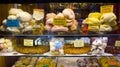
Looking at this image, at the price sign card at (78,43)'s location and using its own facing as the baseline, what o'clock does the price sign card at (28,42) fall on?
the price sign card at (28,42) is roughly at 3 o'clock from the price sign card at (78,43).

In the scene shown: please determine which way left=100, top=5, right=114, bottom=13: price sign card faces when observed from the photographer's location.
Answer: facing the viewer

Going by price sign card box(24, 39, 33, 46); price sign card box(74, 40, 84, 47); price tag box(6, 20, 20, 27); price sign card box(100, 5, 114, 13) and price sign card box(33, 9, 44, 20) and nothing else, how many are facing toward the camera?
5

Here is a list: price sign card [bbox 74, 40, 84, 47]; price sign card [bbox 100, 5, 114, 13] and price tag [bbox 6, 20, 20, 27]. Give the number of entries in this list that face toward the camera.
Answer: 3

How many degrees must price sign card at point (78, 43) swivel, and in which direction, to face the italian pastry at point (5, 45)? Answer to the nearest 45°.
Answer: approximately 90° to its right

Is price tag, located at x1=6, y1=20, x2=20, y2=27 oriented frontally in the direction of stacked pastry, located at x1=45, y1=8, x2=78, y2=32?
no

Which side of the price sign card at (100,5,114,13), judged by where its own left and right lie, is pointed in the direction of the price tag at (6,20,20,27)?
right

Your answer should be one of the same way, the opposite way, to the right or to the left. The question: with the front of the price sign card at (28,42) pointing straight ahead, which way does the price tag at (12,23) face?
the same way

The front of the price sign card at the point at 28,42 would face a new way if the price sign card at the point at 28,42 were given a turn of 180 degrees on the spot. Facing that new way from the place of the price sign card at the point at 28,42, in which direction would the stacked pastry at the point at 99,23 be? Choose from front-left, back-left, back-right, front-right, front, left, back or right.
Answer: right

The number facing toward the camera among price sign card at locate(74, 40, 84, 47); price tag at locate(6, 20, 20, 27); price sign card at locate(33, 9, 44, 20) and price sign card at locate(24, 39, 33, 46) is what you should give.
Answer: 4

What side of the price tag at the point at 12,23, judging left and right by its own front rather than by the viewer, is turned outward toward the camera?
front
